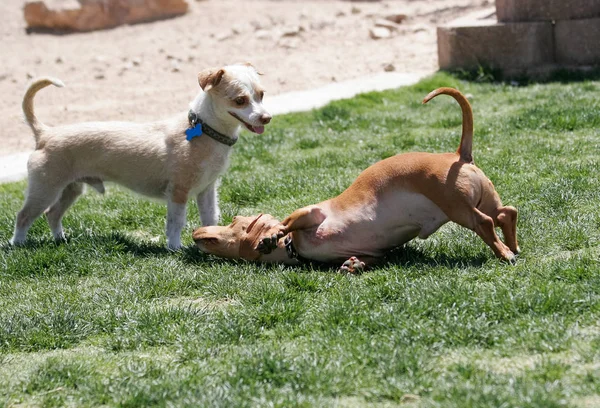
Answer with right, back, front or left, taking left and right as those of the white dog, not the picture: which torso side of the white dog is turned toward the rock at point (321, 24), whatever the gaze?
left

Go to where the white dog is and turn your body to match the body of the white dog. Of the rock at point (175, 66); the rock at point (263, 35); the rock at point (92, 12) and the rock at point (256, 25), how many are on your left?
4

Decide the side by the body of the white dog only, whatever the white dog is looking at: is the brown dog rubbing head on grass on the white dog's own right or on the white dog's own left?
on the white dog's own right

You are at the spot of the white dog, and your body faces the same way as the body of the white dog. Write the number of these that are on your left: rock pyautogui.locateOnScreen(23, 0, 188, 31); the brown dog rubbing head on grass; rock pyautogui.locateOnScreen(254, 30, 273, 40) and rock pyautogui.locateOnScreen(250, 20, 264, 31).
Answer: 3

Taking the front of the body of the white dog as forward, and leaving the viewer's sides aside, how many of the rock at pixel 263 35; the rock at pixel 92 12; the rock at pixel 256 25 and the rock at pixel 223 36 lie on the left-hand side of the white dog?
4

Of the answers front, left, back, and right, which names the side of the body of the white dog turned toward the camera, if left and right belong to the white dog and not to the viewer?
right

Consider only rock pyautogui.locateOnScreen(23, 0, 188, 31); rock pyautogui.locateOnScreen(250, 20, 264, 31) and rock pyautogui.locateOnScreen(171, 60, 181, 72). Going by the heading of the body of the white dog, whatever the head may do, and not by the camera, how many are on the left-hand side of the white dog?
3

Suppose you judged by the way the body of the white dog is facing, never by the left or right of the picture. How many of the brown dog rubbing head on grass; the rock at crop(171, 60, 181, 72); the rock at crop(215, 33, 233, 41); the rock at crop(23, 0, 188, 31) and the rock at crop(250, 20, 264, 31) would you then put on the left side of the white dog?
4

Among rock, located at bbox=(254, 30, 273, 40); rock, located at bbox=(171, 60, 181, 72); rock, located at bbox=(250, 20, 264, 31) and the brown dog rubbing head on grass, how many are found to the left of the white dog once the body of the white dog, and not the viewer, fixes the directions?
3

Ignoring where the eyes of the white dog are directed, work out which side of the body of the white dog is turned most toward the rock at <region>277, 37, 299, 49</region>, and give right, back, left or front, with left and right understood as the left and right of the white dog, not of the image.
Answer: left

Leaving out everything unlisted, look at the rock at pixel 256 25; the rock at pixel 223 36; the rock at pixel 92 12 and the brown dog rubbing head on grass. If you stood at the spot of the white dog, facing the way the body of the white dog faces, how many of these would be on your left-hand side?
3

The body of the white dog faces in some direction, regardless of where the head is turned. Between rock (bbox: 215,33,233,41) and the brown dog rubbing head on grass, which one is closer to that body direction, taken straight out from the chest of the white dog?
the brown dog rubbing head on grass
